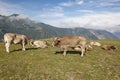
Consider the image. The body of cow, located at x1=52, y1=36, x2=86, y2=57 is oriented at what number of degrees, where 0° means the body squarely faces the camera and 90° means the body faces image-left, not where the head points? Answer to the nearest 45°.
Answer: approximately 90°

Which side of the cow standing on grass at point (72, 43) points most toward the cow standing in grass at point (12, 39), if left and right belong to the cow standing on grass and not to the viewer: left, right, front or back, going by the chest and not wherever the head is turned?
front
